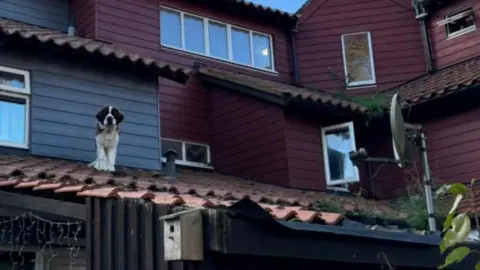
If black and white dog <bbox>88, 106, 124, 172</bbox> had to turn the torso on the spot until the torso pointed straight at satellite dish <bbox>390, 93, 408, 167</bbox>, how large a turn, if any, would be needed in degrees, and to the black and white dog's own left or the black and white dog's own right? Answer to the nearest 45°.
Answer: approximately 45° to the black and white dog's own left

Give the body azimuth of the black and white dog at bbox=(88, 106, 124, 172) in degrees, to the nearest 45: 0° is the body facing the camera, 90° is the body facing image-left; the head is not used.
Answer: approximately 0°
